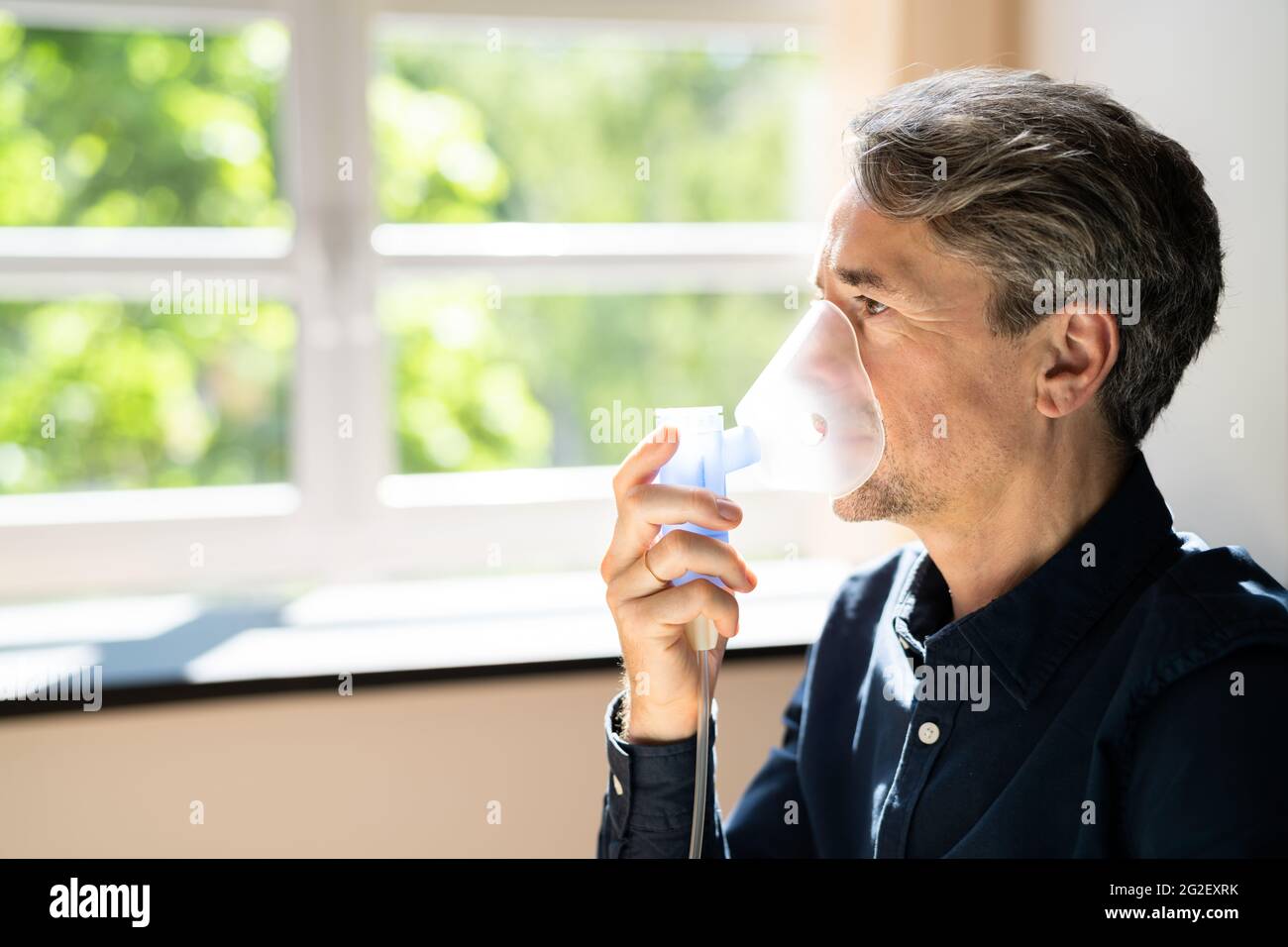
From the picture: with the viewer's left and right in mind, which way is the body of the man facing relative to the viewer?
facing the viewer and to the left of the viewer

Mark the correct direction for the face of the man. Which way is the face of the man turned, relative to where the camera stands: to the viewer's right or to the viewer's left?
to the viewer's left
